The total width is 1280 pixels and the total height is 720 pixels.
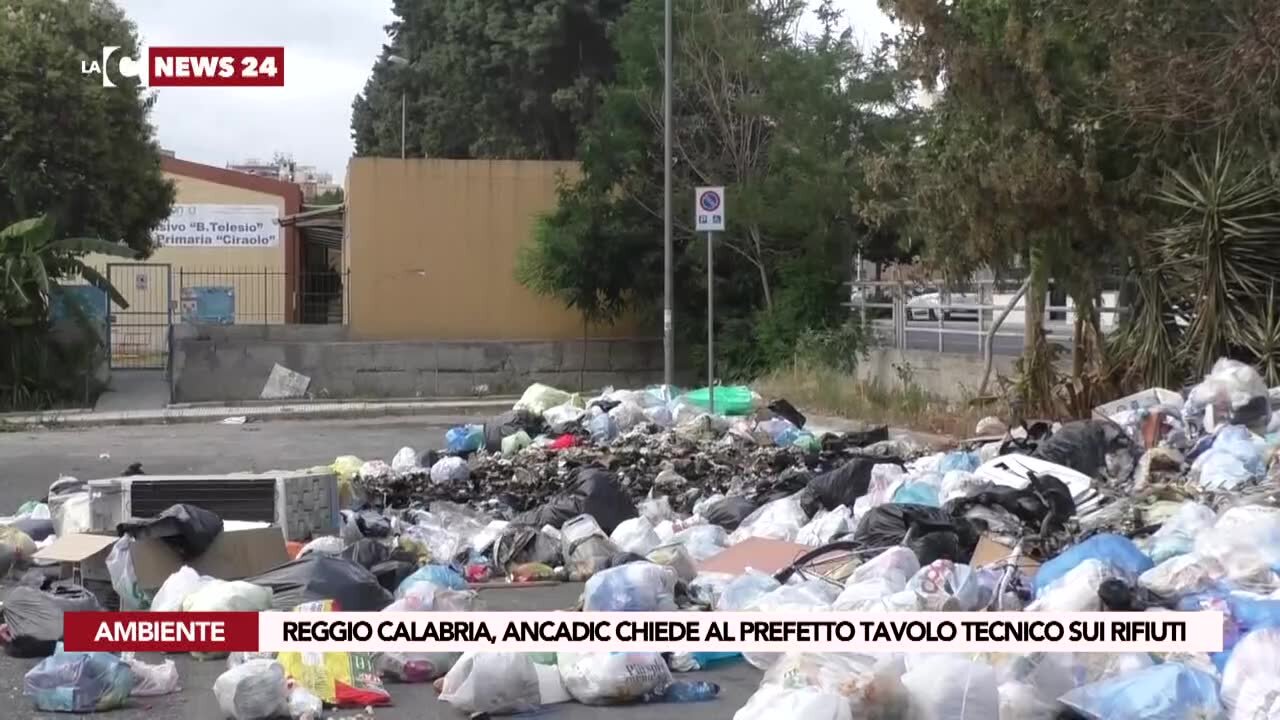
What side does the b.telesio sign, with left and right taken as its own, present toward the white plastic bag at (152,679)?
front

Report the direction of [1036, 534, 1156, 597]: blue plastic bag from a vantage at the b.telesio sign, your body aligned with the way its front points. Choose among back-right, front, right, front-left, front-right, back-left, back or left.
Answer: front

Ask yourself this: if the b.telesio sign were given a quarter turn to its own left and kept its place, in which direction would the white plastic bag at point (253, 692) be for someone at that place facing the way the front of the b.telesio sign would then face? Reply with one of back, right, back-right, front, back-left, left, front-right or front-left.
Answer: right

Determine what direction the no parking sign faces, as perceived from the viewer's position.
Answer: facing the viewer

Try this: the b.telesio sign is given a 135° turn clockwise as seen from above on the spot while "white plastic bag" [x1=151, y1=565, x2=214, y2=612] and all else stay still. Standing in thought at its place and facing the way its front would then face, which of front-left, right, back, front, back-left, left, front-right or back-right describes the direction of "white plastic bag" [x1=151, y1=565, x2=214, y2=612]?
back-left

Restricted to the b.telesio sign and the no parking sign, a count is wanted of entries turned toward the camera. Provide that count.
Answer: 2

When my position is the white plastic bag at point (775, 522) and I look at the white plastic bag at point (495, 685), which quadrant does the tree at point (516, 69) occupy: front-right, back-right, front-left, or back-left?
back-right

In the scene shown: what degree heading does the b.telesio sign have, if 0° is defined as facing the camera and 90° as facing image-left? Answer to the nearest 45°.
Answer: approximately 0°

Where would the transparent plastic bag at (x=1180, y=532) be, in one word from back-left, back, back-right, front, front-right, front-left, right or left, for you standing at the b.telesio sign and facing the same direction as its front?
front

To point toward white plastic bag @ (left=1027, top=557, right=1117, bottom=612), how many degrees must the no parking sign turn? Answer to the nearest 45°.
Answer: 0° — it already faces it

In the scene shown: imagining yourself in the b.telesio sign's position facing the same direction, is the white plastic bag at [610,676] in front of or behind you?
in front

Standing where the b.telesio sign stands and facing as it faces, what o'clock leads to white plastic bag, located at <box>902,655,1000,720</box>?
The white plastic bag is roughly at 12 o'clock from the b.telesio sign.

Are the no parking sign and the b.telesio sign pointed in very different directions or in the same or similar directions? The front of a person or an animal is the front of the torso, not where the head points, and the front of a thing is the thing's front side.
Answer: same or similar directions
